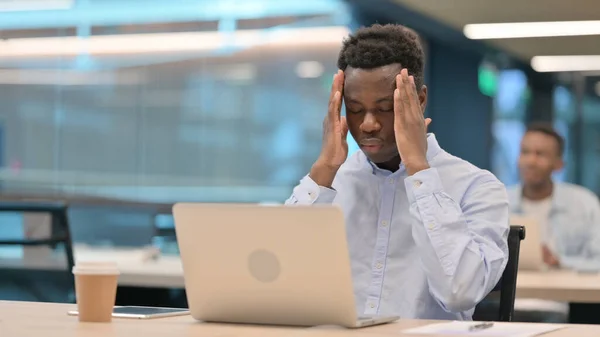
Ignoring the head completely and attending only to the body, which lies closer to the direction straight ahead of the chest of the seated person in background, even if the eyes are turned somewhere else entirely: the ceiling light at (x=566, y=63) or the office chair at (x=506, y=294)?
the office chair

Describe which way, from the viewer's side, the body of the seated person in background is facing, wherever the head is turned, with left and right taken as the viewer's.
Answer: facing the viewer and to the left of the viewer

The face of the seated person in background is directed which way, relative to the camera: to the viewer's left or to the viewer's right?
to the viewer's left

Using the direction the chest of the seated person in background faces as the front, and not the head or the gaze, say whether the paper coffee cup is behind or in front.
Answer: in front

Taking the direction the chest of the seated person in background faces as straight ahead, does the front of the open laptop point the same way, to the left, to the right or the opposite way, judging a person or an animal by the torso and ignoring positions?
the opposite way

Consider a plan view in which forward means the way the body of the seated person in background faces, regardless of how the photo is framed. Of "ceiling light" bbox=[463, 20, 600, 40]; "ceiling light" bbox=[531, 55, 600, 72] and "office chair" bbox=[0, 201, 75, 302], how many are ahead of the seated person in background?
1

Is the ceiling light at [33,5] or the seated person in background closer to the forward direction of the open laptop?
the seated person in background

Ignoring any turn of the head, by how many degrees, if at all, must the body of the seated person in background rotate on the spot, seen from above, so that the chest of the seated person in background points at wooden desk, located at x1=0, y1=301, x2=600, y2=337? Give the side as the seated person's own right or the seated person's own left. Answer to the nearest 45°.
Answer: approximately 45° to the seated person's own left

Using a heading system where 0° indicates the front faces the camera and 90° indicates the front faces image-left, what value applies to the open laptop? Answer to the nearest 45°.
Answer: approximately 225°
